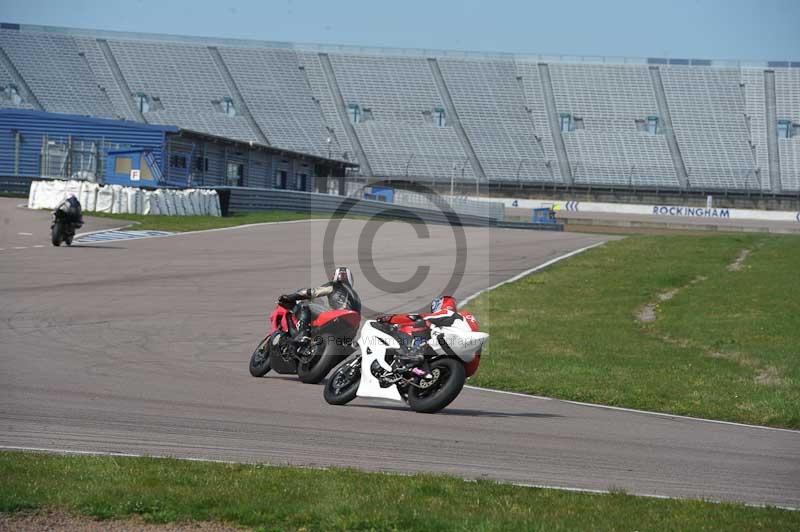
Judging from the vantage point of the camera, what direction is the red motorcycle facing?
facing away from the viewer and to the left of the viewer

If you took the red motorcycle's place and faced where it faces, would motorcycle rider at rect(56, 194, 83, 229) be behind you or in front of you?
in front

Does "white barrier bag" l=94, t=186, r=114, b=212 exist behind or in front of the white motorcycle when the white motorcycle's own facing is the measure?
in front

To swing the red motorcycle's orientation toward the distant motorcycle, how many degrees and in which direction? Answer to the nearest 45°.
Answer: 0° — it already faces it

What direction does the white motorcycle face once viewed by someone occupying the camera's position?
facing away from the viewer and to the left of the viewer

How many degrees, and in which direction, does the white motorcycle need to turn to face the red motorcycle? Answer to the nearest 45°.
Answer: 0° — it already faces it

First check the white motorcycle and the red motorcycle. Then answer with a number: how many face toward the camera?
0

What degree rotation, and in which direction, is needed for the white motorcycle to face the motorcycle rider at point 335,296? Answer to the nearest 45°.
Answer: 0° — it already faces them
